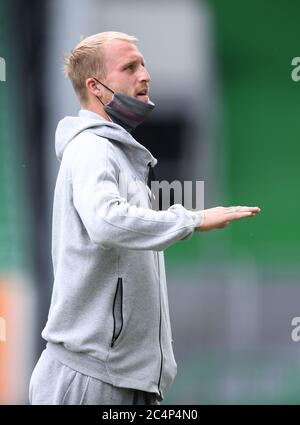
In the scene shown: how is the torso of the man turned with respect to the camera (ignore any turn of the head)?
to the viewer's right

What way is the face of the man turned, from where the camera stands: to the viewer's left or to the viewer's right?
to the viewer's right
